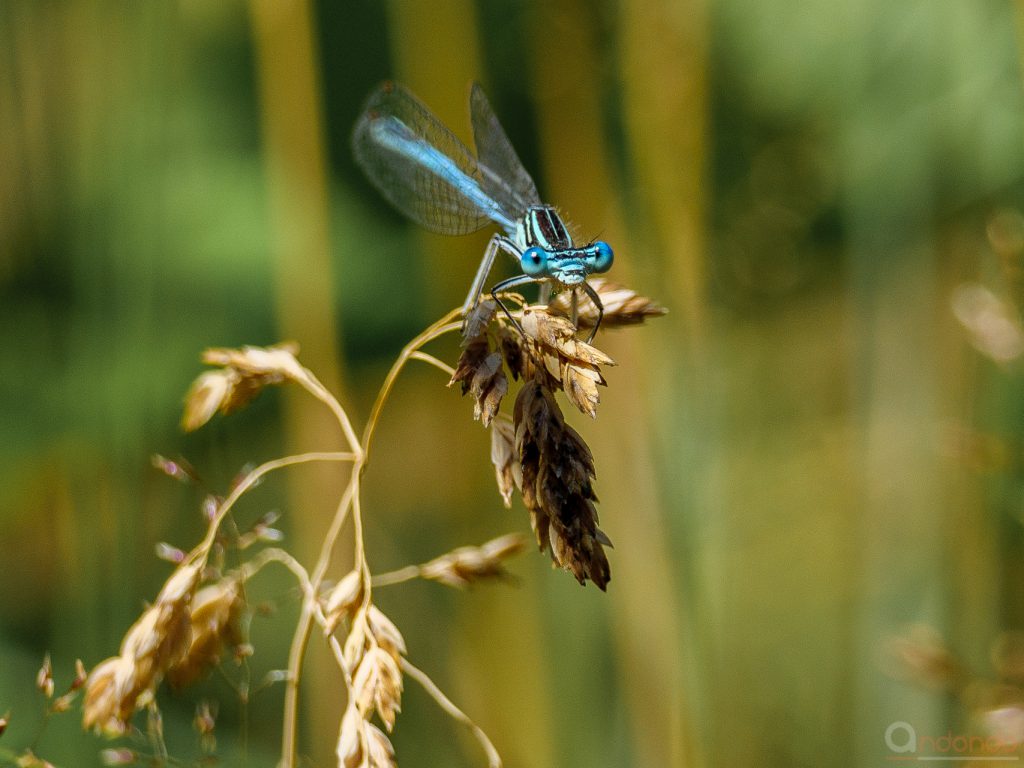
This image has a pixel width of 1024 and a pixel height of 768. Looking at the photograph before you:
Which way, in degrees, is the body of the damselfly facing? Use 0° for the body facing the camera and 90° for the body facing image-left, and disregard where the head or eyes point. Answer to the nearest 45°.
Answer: approximately 315°
